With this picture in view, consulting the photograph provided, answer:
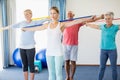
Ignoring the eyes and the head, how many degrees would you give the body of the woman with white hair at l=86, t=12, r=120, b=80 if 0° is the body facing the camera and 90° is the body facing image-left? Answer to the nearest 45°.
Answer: approximately 0°
